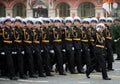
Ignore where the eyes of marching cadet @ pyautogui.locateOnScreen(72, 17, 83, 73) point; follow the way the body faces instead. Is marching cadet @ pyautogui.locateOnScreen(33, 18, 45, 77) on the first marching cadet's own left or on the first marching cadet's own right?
on the first marching cadet's own right

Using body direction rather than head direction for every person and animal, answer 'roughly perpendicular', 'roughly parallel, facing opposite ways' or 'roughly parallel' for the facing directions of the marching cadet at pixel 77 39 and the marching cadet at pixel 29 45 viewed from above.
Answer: roughly parallel

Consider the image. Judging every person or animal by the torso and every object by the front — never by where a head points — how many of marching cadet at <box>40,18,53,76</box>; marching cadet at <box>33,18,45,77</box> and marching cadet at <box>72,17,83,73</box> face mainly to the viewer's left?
0

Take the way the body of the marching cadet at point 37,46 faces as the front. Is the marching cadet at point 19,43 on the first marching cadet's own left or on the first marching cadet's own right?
on the first marching cadet's own right

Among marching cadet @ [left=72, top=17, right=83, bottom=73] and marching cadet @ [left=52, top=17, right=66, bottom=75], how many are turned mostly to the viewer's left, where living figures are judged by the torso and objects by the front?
0

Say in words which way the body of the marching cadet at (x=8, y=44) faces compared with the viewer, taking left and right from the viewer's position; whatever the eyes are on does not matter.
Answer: facing the viewer and to the right of the viewer

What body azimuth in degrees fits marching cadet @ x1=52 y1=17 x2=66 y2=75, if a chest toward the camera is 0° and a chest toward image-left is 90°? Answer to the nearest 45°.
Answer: approximately 315°

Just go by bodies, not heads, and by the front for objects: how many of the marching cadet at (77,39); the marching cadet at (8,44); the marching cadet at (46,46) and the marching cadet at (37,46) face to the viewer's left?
0
